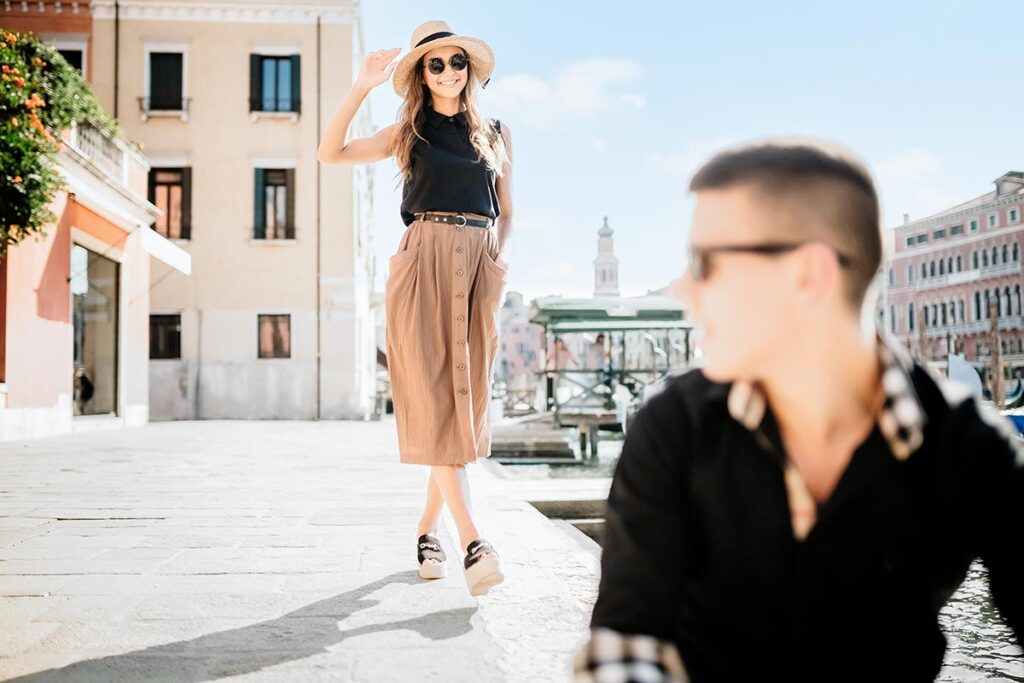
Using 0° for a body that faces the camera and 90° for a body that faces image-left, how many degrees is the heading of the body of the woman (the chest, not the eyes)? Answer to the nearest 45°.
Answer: approximately 0°

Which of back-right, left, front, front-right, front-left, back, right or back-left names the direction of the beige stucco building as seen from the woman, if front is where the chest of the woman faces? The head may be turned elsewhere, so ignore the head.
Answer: back

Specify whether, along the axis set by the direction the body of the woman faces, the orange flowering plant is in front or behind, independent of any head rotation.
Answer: behind

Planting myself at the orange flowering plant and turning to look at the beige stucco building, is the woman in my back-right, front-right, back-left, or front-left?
back-right
